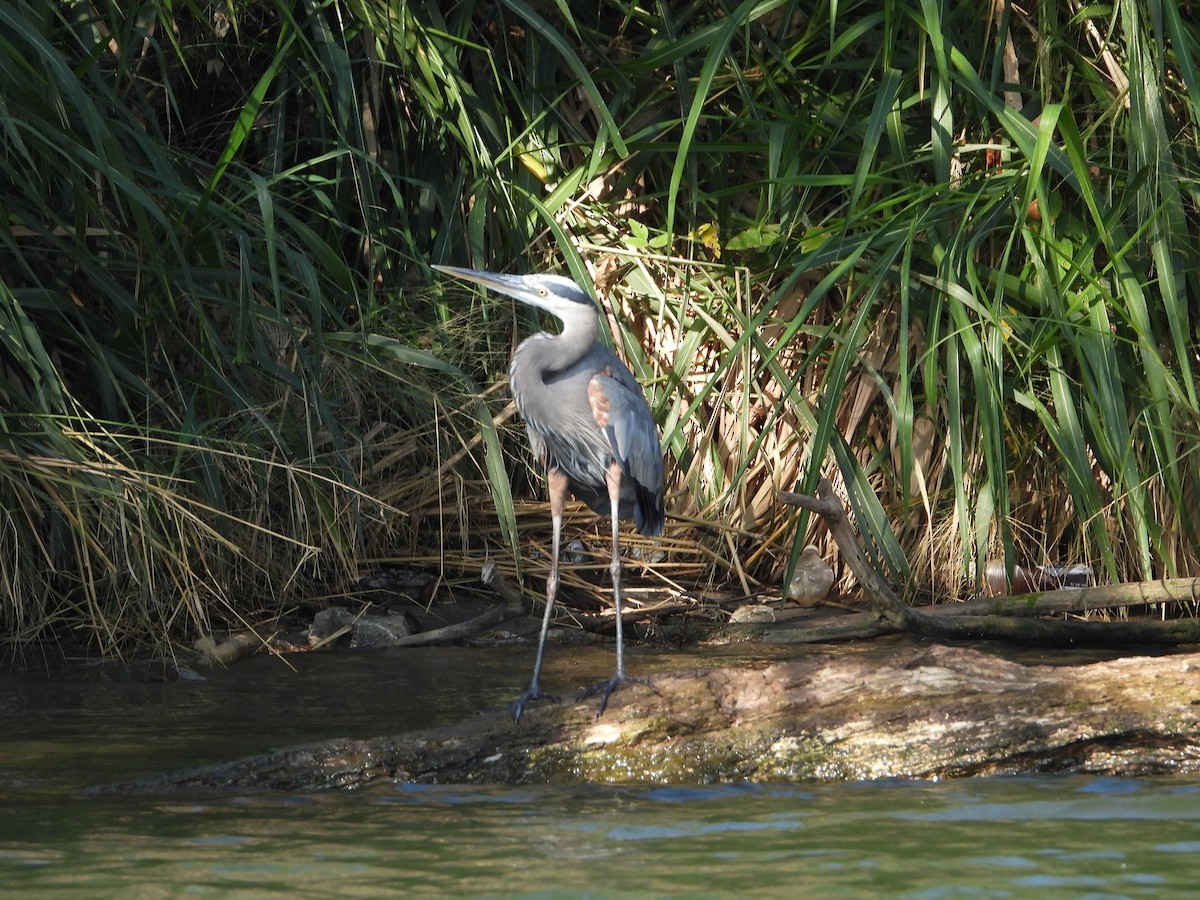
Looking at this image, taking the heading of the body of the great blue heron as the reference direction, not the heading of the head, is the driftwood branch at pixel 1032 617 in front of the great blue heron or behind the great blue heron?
behind

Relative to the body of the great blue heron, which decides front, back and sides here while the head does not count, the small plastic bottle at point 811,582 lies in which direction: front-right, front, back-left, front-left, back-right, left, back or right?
back

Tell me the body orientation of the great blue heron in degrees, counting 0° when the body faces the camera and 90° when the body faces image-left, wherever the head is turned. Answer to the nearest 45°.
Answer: approximately 45°
